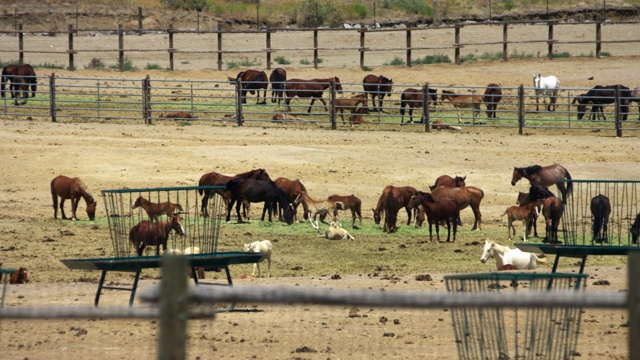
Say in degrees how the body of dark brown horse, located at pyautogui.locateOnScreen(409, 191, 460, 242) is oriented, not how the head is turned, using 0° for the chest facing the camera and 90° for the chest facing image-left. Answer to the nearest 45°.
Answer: approximately 45°

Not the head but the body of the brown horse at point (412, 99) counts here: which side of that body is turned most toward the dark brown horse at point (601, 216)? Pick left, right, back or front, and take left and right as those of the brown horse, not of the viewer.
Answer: right

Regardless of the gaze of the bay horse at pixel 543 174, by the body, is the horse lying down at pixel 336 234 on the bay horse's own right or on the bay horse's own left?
on the bay horse's own left

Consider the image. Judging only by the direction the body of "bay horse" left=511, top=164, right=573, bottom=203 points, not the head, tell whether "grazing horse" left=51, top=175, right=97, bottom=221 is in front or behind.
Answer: in front

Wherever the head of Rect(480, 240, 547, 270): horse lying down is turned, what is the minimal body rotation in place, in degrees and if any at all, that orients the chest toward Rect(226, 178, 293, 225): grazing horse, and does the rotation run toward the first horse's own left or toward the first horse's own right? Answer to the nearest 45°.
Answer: approximately 45° to the first horse's own right

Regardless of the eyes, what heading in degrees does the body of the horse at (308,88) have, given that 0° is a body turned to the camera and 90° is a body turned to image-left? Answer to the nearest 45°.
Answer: approximately 270°

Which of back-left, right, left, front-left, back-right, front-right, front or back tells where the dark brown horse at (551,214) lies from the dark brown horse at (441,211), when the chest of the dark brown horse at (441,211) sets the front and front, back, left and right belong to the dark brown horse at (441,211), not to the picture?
back-left

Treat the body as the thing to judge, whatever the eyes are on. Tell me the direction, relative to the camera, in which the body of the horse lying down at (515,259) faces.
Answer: to the viewer's left

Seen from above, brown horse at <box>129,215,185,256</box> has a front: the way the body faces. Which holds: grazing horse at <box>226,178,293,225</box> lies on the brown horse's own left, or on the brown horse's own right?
on the brown horse's own left

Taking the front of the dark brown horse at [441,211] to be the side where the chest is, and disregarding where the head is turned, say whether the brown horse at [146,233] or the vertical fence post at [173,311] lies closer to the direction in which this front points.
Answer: the brown horse

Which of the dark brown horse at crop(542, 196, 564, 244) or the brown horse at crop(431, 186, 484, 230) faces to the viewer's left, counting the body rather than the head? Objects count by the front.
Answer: the brown horse

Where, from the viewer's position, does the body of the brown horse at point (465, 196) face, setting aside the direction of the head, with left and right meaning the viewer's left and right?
facing to the left of the viewer

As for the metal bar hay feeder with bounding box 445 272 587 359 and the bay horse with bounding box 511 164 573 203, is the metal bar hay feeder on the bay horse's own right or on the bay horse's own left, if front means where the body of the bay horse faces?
on the bay horse's own left
